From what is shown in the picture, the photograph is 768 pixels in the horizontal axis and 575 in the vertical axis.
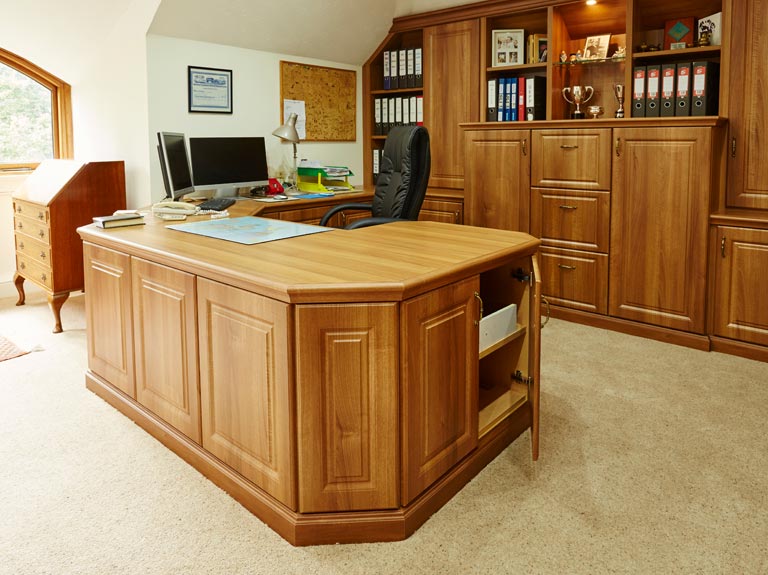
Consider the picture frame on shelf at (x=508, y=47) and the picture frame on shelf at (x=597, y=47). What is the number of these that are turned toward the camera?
2

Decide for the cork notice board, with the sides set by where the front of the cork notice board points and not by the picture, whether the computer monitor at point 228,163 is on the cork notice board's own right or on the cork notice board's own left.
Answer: on the cork notice board's own right

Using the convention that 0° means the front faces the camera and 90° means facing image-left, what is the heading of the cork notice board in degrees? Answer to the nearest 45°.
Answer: approximately 315°

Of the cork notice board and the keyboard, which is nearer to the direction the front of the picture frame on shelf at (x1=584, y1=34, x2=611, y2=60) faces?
the keyboard

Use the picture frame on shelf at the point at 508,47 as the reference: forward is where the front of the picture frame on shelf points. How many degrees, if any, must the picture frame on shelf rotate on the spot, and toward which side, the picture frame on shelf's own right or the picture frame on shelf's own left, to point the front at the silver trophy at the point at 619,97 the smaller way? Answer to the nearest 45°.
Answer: approximately 45° to the picture frame on shelf's own left

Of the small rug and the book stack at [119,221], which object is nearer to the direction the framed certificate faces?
the book stack

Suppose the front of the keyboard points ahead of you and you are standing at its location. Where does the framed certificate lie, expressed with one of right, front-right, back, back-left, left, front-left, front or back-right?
back

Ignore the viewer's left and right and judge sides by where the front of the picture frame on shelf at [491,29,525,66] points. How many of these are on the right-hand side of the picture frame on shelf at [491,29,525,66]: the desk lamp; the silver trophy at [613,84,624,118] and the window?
2

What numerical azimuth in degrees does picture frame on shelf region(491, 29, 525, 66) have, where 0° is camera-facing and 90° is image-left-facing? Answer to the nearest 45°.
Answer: approximately 0°
